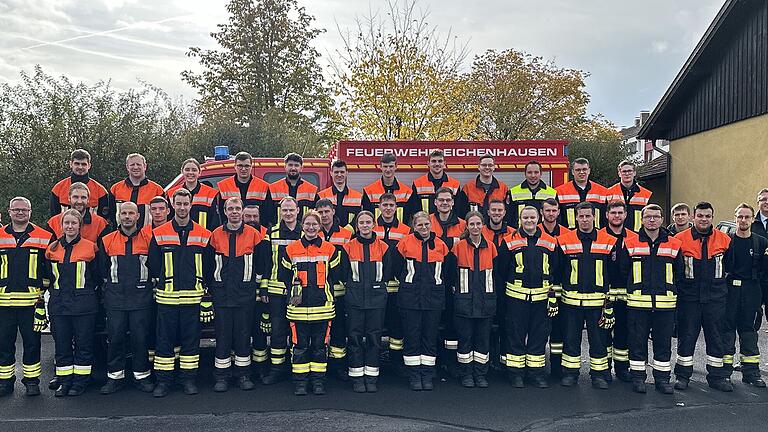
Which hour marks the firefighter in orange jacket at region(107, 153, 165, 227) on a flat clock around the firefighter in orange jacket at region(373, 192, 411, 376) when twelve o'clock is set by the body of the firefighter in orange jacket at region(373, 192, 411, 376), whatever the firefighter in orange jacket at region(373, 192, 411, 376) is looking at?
the firefighter in orange jacket at region(107, 153, 165, 227) is roughly at 3 o'clock from the firefighter in orange jacket at region(373, 192, 411, 376).

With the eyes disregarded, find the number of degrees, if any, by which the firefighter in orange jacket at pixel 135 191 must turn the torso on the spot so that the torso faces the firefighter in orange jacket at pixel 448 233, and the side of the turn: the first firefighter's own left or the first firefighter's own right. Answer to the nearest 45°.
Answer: approximately 45° to the first firefighter's own left

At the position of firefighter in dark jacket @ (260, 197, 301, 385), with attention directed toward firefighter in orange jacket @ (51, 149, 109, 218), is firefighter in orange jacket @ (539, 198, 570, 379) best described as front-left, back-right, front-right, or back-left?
back-right

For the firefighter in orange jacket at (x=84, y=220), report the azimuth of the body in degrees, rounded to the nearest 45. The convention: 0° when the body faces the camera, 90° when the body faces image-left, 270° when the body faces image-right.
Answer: approximately 0°

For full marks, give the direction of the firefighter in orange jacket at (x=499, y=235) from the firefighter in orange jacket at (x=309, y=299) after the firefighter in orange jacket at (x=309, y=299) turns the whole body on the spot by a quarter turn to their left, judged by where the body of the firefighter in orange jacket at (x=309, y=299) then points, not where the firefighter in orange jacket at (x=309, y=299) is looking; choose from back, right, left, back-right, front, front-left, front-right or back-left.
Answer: front
